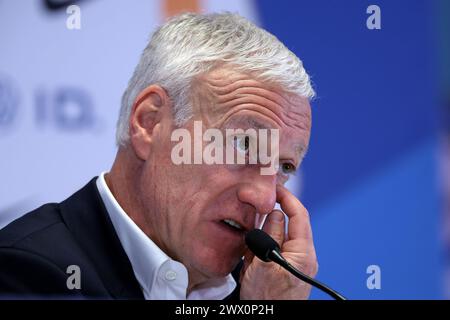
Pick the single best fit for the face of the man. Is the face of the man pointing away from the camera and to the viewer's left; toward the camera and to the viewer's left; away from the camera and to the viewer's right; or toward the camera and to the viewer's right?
toward the camera and to the viewer's right

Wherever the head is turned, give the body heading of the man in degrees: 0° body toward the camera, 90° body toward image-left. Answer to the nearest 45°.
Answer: approximately 315°
